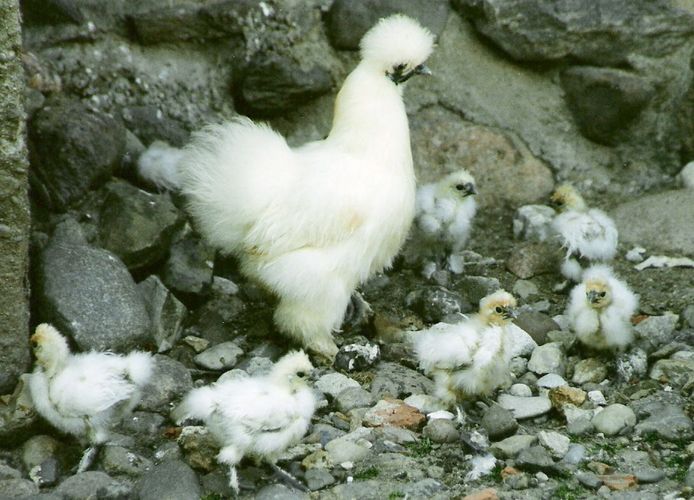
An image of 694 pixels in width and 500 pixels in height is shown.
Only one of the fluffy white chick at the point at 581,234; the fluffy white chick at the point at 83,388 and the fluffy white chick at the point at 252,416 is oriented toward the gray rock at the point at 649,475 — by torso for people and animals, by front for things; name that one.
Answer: the fluffy white chick at the point at 252,416

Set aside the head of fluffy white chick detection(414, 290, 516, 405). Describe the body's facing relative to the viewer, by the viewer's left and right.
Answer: facing the viewer and to the right of the viewer

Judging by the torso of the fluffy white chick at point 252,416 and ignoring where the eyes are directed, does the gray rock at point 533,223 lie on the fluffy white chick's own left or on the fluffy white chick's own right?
on the fluffy white chick's own left

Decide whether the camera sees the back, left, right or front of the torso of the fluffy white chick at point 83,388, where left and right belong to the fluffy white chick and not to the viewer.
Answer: left

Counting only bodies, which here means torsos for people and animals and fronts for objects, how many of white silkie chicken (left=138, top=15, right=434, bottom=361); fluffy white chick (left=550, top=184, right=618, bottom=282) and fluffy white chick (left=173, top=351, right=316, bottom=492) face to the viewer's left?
1

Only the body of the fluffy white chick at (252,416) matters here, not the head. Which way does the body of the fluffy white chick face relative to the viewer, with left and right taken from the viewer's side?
facing to the right of the viewer

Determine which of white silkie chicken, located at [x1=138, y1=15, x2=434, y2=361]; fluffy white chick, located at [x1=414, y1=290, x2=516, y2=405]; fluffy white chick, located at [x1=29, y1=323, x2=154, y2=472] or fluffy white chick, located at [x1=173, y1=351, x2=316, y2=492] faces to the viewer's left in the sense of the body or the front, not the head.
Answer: fluffy white chick, located at [x1=29, y1=323, x2=154, y2=472]

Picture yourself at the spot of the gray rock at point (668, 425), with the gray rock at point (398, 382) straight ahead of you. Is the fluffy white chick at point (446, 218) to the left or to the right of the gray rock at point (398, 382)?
right

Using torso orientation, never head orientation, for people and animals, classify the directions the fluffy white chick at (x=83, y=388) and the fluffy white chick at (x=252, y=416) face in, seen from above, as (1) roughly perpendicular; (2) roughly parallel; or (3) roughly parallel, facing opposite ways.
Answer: roughly parallel, facing opposite ways

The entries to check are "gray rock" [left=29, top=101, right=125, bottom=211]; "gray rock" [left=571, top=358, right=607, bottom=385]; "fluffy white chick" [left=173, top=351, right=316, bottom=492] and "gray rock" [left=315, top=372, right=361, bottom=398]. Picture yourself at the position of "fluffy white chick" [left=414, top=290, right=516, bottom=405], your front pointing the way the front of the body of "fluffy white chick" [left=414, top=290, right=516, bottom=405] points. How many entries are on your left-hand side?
1

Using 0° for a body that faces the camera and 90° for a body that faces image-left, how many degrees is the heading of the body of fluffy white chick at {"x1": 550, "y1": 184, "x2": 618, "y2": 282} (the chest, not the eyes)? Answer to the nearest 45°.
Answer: approximately 90°

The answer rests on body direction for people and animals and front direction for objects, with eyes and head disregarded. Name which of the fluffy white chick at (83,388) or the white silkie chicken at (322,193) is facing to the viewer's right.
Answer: the white silkie chicken
